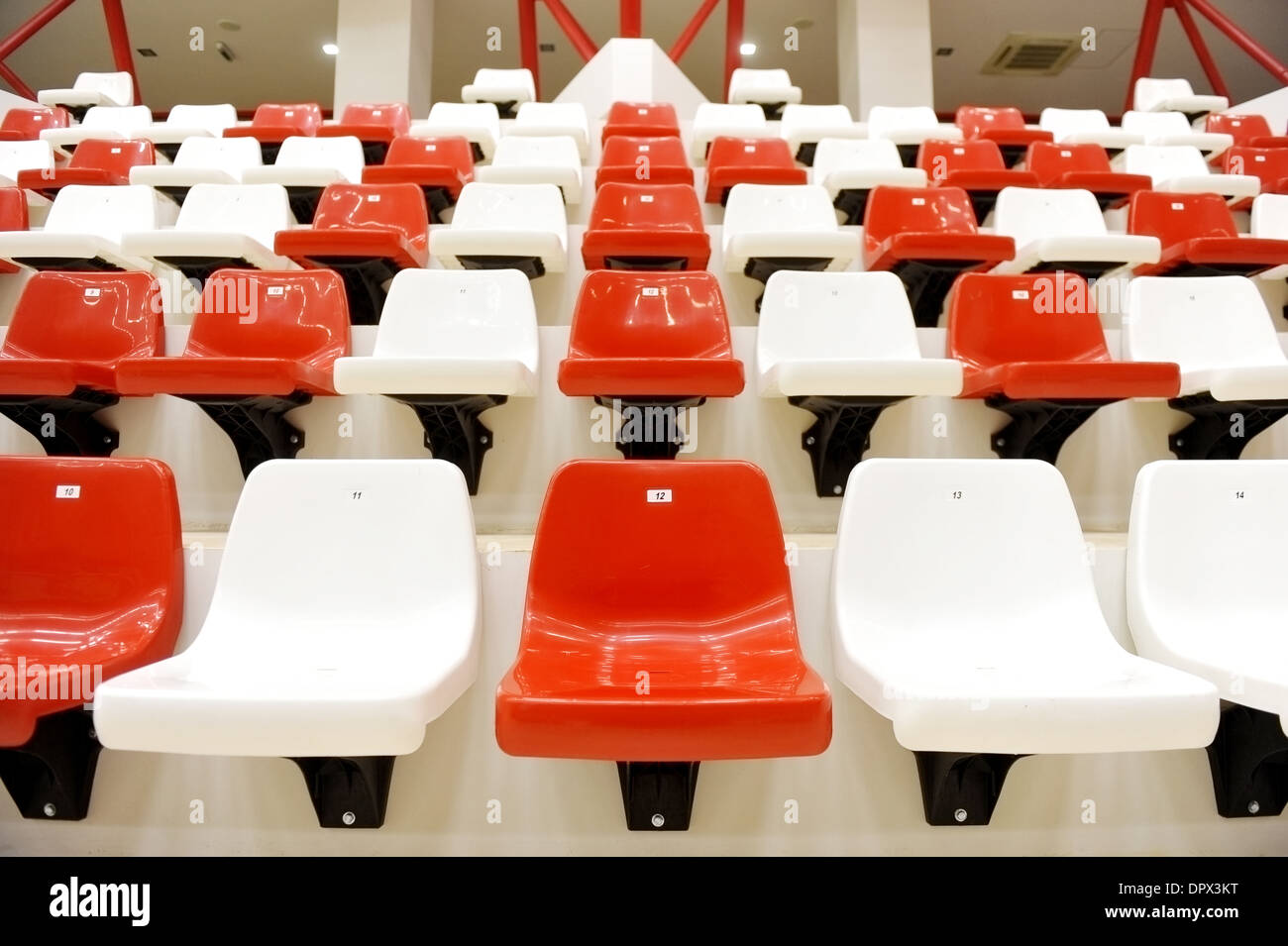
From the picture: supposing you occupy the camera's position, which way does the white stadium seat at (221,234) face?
facing the viewer and to the left of the viewer

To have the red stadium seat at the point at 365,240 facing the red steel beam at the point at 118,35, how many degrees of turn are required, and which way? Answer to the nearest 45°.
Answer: approximately 135° to its right

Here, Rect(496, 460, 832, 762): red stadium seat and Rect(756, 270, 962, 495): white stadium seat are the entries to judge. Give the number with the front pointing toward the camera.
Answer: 2

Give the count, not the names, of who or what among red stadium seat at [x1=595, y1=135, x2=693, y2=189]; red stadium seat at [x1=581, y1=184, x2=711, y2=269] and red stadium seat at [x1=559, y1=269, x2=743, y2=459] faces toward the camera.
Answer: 3

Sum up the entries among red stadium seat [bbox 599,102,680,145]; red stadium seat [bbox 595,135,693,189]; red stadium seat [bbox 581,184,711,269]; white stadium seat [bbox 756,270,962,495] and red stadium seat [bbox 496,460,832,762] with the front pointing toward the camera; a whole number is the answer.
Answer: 5

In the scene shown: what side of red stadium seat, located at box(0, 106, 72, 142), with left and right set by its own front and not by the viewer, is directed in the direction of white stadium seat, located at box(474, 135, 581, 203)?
left

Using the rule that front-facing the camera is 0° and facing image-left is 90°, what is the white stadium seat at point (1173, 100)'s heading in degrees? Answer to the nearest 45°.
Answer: approximately 315°

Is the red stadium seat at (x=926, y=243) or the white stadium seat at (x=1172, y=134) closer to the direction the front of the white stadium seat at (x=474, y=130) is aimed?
the red stadium seat

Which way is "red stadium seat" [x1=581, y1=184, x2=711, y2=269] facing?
toward the camera

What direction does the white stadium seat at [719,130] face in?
toward the camera

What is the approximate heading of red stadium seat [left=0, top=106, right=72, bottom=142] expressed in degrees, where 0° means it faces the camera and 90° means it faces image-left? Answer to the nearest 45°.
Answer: approximately 45°

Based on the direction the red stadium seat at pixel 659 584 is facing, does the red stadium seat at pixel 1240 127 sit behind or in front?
behind

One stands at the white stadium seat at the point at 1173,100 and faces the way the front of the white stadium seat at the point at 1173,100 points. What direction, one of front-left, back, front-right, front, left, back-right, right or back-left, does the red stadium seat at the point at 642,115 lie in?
right

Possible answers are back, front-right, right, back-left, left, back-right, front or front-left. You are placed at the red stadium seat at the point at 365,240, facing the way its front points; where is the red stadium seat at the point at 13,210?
right
